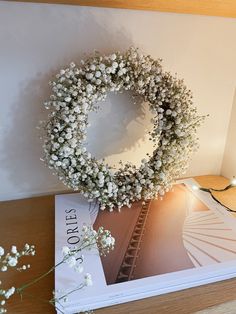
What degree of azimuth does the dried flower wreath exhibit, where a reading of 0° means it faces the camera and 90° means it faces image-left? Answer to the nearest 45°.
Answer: approximately 0°
